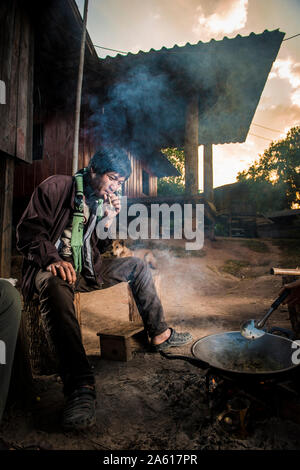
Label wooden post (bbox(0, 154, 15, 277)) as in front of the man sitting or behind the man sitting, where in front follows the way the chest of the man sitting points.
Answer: behind

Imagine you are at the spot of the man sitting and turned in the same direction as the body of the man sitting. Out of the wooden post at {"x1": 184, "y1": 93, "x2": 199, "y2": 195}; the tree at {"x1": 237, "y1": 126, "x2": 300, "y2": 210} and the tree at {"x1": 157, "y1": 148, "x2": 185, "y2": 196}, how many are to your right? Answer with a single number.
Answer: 0

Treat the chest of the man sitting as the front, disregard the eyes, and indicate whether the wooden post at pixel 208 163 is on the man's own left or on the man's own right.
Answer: on the man's own left

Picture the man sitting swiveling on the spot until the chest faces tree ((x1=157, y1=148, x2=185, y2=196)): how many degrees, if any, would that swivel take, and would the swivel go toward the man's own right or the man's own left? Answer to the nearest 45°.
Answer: approximately 135° to the man's own left

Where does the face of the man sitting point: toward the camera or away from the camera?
toward the camera

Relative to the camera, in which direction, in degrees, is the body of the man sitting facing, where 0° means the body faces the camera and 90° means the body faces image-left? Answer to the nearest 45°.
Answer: approximately 315°
